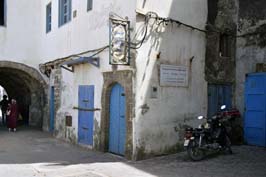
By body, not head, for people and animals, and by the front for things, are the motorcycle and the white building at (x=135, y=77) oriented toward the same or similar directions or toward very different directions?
very different directions

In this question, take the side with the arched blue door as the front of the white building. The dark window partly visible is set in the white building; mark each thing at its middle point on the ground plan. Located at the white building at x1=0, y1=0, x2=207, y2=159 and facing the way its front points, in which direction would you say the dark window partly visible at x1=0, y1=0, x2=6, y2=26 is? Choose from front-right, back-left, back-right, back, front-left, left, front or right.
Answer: right

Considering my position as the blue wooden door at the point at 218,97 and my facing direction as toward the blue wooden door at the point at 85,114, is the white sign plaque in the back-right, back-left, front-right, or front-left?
front-left

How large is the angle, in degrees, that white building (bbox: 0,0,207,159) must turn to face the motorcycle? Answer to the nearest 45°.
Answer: approximately 90° to its left
